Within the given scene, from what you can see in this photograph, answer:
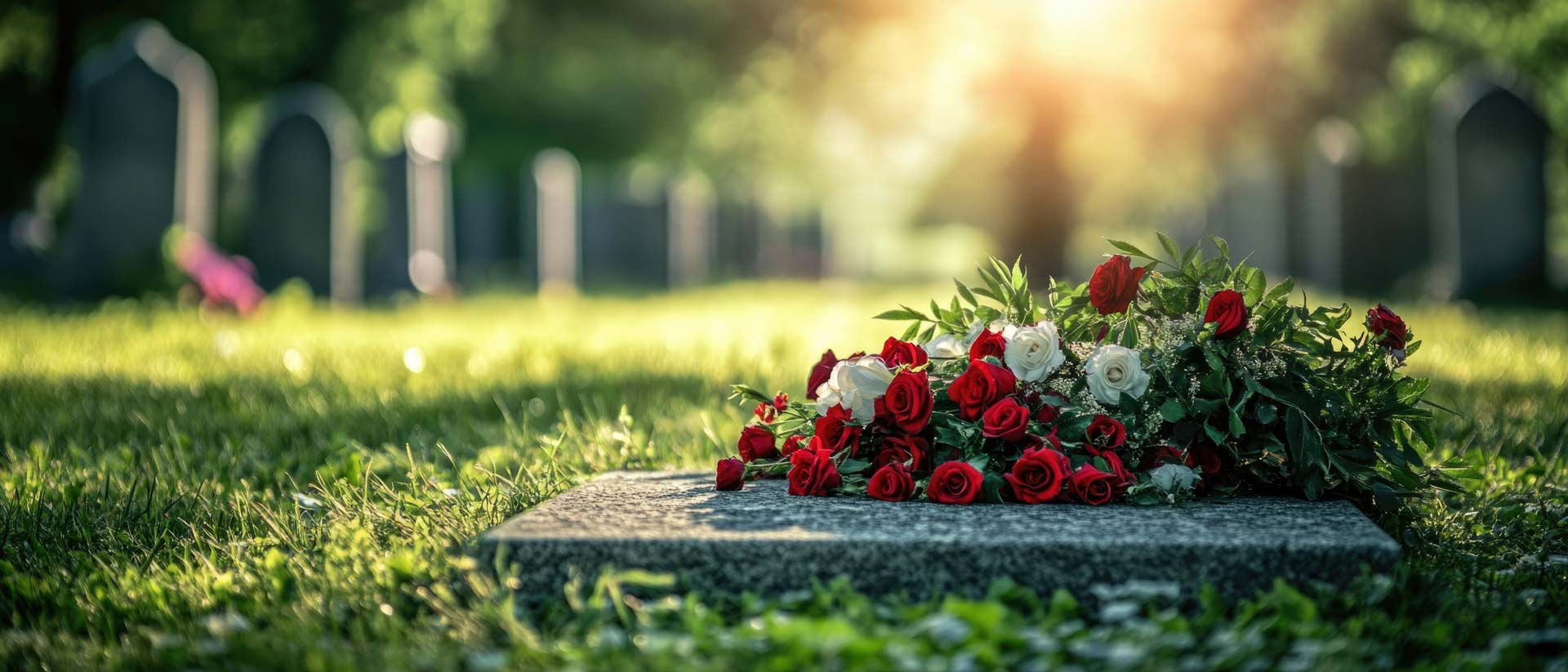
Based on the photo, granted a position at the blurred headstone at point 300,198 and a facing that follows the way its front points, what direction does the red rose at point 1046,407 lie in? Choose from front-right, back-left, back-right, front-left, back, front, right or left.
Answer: front-left

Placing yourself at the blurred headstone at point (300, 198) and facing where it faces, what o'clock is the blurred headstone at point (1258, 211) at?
the blurred headstone at point (1258, 211) is roughly at 7 o'clock from the blurred headstone at point (300, 198).

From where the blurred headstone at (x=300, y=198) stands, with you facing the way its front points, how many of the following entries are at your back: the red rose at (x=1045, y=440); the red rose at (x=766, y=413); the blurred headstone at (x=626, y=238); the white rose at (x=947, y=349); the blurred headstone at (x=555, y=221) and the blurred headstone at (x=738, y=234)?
3

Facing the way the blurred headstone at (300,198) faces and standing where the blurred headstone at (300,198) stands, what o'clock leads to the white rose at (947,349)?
The white rose is roughly at 10 o'clock from the blurred headstone.

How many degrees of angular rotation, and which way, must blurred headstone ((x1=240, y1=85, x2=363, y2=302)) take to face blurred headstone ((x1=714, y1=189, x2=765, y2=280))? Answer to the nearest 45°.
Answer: approximately 180°

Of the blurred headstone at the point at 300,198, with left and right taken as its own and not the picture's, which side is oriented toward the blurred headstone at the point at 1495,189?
left

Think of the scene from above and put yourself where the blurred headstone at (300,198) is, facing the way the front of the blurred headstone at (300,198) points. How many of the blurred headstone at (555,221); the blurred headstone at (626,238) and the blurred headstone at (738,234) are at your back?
3

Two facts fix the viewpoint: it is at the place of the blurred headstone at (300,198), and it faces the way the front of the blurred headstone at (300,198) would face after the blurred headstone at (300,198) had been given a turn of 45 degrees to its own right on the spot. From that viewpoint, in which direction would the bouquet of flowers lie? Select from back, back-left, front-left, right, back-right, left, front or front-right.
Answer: left

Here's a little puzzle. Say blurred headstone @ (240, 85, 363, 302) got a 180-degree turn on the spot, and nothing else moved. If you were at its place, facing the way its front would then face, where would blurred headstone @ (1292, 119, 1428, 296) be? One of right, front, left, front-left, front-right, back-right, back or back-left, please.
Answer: front-right

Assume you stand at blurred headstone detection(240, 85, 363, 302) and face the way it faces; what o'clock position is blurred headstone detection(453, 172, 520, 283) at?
blurred headstone detection(453, 172, 520, 283) is roughly at 5 o'clock from blurred headstone detection(240, 85, 363, 302).

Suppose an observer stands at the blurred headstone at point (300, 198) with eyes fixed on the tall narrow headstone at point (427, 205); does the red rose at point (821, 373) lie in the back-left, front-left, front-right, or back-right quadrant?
back-right

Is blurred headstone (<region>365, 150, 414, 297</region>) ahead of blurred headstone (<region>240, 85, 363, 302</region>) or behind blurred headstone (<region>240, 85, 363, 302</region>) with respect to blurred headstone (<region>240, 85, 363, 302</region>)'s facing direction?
behind

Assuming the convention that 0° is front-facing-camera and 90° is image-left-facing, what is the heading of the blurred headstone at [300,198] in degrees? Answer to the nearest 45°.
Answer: approximately 45°

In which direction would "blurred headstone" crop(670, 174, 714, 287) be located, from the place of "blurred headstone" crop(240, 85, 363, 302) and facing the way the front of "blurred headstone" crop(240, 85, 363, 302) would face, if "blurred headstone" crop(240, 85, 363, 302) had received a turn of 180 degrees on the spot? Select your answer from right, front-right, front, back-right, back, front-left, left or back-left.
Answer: front

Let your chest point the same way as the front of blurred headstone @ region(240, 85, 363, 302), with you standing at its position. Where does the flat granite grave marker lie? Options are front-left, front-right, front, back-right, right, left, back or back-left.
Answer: front-left
